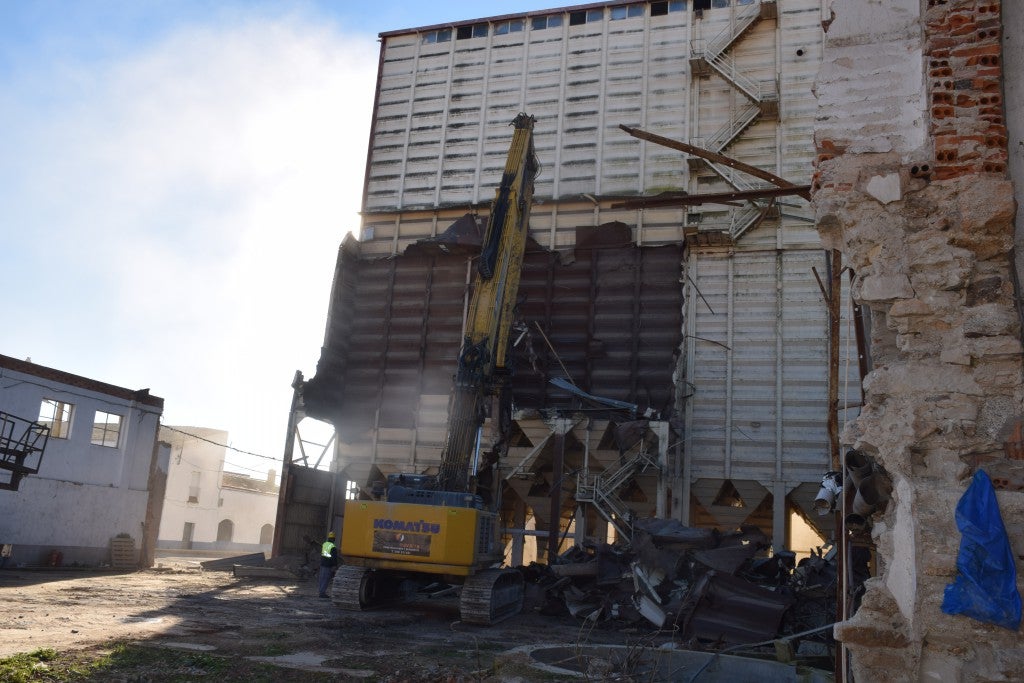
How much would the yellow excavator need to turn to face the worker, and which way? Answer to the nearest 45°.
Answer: approximately 90° to its left

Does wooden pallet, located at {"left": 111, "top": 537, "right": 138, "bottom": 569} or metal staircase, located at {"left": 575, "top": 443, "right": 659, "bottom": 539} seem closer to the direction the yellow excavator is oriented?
the metal staircase

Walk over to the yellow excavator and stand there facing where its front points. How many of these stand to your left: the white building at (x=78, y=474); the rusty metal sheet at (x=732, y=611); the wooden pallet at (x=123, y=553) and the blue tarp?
2

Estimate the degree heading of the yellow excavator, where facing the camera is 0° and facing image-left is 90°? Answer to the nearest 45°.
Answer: approximately 225°

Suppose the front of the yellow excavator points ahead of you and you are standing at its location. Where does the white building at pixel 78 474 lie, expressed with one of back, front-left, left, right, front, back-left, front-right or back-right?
left

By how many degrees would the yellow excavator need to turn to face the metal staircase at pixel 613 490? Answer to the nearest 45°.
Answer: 0° — it already faces it

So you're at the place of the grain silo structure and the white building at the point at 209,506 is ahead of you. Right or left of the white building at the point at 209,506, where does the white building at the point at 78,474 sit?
left

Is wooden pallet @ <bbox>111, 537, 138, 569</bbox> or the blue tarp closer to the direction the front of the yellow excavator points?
the wooden pallet

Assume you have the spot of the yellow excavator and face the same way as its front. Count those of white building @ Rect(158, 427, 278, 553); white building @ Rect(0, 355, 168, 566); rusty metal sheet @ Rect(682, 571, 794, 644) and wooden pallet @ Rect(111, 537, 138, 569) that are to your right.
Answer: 1

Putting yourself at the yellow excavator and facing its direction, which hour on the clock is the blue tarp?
The blue tarp is roughly at 4 o'clock from the yellow excavator.

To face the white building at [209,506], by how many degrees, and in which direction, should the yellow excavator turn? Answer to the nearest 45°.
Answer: approximately 45° to its left

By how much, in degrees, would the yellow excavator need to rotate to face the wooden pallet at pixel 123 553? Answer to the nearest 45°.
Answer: approximately 90° to its left

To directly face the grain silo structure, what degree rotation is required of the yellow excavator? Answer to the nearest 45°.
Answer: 0° — it already faces it

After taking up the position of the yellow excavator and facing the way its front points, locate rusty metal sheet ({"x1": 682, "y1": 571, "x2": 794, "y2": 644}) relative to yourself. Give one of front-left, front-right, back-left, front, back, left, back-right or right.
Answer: right
